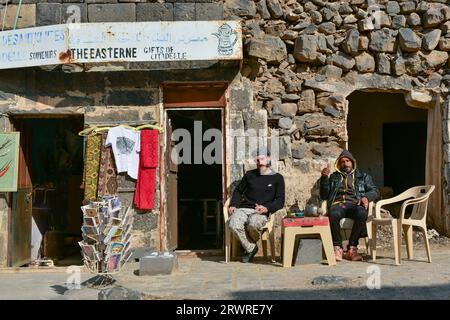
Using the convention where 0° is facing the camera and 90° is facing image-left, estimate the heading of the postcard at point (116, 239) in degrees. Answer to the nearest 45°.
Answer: approximately 0°

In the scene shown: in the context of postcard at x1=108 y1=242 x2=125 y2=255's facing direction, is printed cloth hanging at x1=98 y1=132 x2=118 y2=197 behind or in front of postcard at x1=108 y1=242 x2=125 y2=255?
behind
